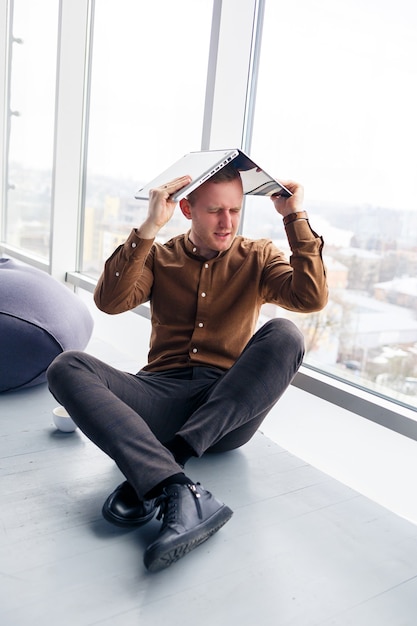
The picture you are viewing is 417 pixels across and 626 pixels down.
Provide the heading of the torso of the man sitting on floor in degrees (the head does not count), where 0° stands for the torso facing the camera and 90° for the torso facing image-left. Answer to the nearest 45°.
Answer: approximately 0°

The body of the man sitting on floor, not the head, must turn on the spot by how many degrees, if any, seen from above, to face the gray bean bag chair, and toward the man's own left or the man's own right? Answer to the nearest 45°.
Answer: approximately 135° to the man's own right

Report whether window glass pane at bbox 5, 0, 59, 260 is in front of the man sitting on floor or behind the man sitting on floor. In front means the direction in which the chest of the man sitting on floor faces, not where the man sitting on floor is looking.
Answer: behind

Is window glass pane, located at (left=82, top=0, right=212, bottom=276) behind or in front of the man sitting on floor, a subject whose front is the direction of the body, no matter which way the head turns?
behind

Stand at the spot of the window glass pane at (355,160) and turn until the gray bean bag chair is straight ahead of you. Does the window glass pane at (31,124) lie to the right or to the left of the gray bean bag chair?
right
